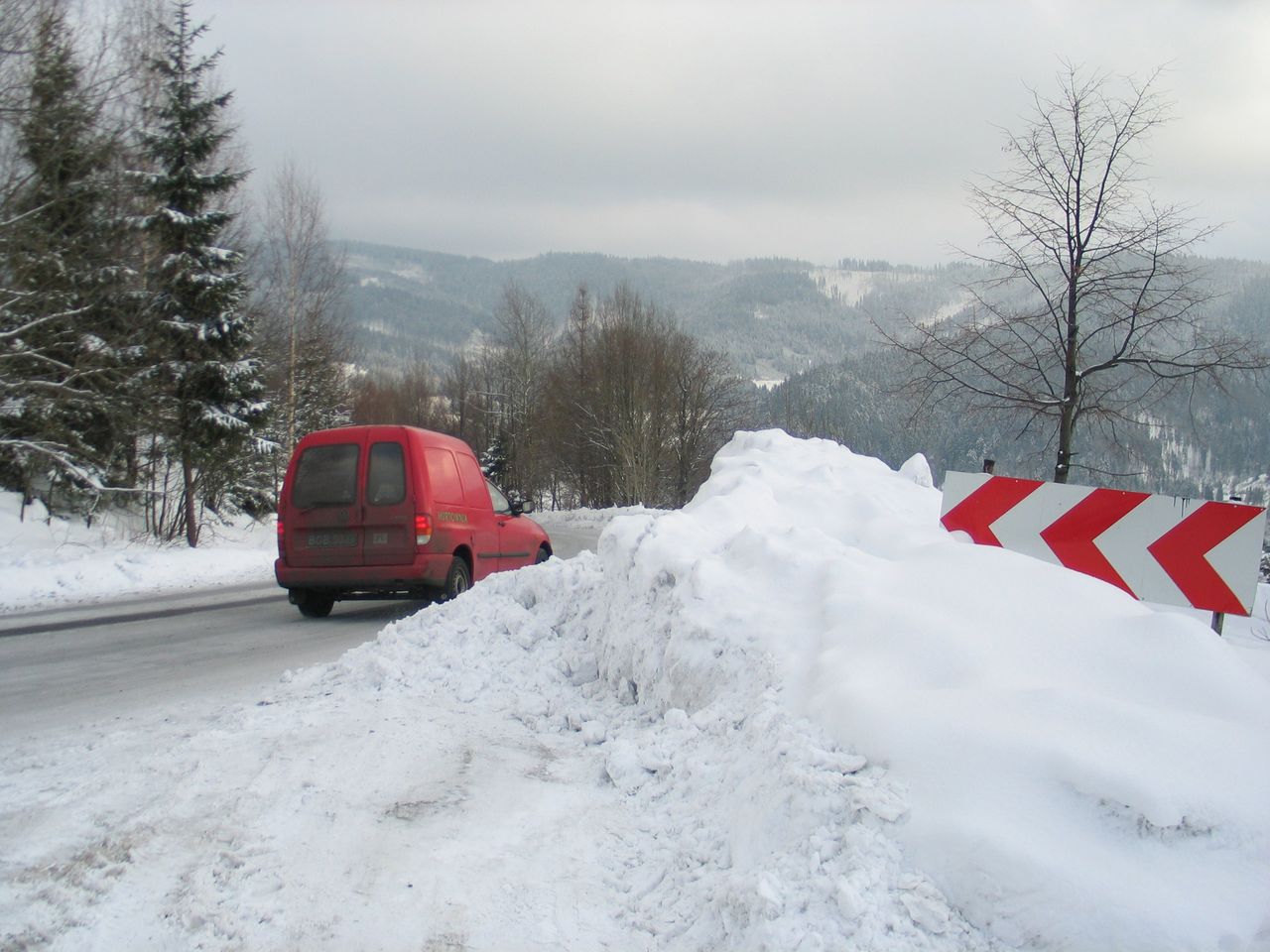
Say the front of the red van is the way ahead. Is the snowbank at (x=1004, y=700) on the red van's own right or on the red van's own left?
on the red van's own right

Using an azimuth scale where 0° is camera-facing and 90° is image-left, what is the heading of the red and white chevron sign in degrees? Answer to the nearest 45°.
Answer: approximately 0°

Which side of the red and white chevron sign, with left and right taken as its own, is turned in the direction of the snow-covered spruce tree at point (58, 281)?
right

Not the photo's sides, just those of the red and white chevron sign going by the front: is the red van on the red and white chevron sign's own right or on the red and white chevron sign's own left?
on the red and white chevron sign's own right

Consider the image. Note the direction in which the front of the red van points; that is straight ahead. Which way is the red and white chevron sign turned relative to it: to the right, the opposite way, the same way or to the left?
the opposite way

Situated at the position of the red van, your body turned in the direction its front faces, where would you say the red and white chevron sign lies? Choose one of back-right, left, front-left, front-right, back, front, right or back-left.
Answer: right

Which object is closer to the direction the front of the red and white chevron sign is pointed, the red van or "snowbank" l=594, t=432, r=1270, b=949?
the snowbank

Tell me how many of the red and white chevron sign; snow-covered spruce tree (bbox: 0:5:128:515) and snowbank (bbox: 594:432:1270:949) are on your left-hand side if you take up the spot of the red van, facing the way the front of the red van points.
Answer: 1

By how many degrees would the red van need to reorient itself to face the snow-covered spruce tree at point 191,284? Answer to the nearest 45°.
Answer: approximately 45° to its left

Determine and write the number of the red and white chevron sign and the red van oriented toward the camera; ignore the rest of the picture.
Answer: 1

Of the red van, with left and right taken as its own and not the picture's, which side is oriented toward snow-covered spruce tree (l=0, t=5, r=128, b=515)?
left

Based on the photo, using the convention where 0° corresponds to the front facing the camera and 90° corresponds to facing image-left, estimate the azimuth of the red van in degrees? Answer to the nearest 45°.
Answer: approximately 225°
